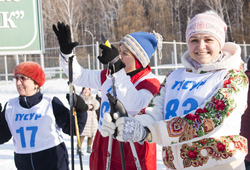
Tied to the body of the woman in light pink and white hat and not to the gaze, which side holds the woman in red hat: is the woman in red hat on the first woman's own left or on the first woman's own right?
on the first woman's own right

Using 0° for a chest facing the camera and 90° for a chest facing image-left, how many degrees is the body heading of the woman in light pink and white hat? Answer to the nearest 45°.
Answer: approximately 45°

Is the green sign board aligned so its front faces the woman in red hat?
yes

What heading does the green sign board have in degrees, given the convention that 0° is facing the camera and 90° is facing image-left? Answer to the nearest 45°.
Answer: approximately 0°
